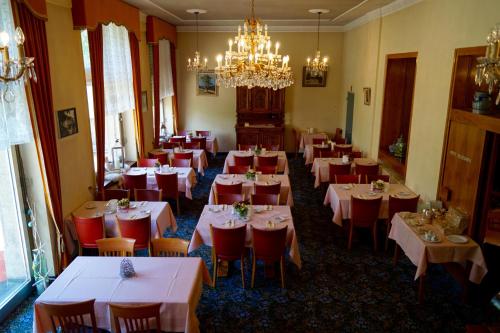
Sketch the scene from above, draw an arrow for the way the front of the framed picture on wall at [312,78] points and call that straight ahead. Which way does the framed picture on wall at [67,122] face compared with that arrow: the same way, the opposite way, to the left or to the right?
to the left

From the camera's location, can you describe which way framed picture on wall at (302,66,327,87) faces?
facing the viewer

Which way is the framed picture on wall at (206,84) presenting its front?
toward the camera

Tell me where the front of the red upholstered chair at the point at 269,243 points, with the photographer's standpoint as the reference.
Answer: facing away from the viewer

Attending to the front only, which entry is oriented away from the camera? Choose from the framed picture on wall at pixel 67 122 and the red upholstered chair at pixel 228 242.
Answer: the red upholstered chair

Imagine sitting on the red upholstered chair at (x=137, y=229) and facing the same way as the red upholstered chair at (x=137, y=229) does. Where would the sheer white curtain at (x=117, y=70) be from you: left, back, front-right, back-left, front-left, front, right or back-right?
front

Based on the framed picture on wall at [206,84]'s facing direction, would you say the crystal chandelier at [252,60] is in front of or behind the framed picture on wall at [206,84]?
in front

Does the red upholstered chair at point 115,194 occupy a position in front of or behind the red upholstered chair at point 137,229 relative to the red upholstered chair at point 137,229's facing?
in front

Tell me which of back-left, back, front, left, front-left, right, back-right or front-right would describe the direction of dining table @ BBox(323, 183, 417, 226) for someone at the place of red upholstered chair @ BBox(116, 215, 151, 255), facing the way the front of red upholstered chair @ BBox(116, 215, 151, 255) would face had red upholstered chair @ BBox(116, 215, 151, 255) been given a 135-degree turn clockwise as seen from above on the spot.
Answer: front-left

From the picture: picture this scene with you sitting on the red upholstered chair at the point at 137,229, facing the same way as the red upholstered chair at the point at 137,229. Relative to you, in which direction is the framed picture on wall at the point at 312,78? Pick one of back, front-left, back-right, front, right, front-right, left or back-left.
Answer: front-right

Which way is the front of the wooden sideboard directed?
toward the camera

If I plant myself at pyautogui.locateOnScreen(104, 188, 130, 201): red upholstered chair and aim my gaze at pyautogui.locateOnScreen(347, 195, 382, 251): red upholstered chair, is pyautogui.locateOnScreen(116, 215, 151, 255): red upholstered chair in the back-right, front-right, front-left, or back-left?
front-right

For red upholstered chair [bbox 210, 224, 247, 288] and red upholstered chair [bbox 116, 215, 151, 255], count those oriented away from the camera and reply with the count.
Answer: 2

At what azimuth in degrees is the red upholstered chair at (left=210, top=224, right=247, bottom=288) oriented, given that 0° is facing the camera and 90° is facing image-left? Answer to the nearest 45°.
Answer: approximately 180°

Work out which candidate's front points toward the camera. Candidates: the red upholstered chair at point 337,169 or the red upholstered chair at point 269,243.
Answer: the red upholstered chair at point 337,169

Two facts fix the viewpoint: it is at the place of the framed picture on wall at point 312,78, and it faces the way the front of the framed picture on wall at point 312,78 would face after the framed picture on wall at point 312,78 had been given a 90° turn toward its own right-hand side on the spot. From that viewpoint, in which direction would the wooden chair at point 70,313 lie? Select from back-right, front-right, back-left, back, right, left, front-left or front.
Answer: left

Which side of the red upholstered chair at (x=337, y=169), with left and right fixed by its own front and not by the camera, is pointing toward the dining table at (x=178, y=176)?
left

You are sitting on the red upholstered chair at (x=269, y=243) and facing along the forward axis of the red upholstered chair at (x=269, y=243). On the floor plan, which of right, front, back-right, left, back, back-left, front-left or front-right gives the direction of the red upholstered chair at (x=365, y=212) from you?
front-right

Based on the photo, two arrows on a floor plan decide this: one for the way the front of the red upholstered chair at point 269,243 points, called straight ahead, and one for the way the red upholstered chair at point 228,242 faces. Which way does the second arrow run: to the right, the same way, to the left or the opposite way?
the same way
